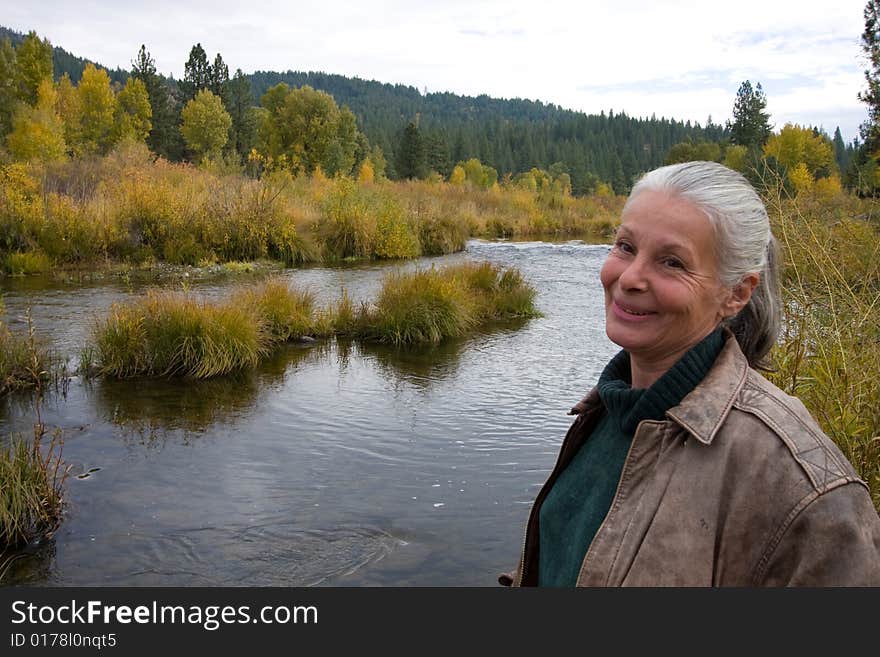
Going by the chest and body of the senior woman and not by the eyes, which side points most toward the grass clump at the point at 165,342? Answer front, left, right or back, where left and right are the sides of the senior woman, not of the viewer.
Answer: right

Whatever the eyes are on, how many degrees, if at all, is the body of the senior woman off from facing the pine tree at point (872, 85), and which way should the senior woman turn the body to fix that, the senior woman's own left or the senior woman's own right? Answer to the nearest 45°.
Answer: approximately 135° to the senior woman's own right

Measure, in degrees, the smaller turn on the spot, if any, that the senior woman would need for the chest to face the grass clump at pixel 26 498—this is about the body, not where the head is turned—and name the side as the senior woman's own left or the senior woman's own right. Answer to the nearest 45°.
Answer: approximately 90° to the senior woman's own right

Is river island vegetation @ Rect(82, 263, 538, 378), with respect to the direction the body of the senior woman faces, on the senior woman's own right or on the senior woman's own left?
on the senior woman's own right

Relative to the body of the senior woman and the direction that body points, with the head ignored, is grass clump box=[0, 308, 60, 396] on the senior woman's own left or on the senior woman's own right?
on the senior woman's own right

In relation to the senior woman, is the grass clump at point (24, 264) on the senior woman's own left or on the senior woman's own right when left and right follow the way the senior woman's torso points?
on the senior woman's own right

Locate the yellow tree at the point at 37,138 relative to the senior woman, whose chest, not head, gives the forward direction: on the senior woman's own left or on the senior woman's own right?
on the senior woman's own right

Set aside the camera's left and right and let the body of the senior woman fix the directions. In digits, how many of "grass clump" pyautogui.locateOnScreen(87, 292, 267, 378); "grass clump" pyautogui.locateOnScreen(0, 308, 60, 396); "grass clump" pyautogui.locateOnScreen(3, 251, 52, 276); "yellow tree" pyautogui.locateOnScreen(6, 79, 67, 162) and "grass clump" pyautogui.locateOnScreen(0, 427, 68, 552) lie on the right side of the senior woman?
5

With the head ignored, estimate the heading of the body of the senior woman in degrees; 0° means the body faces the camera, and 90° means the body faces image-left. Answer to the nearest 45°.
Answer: approximately 45°
